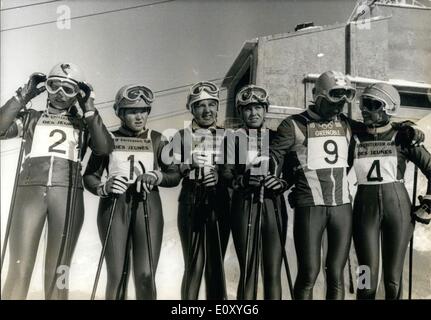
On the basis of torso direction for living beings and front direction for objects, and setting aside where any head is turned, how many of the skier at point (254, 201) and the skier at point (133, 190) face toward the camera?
2

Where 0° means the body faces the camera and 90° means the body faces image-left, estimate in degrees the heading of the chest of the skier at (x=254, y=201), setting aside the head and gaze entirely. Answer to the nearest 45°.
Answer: approximately 0°

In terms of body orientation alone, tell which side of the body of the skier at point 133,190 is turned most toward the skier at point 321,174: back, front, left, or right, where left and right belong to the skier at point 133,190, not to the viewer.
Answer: left

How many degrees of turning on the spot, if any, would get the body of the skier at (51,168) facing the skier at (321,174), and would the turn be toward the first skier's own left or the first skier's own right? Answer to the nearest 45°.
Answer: approximately 90° to the first skier's own left

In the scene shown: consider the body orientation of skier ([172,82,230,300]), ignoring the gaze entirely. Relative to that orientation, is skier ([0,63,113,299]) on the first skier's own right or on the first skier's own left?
on the first skier's own right

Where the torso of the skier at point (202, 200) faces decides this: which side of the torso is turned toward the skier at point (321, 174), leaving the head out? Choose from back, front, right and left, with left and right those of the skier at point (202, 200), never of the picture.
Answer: left

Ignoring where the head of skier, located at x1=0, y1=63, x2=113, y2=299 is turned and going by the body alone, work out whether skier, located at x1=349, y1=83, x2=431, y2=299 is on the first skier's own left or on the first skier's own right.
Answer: on the first skier's own left

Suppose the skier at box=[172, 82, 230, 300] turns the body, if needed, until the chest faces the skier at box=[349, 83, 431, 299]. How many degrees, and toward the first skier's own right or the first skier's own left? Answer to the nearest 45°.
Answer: approximately 90° to the first skier's own left
